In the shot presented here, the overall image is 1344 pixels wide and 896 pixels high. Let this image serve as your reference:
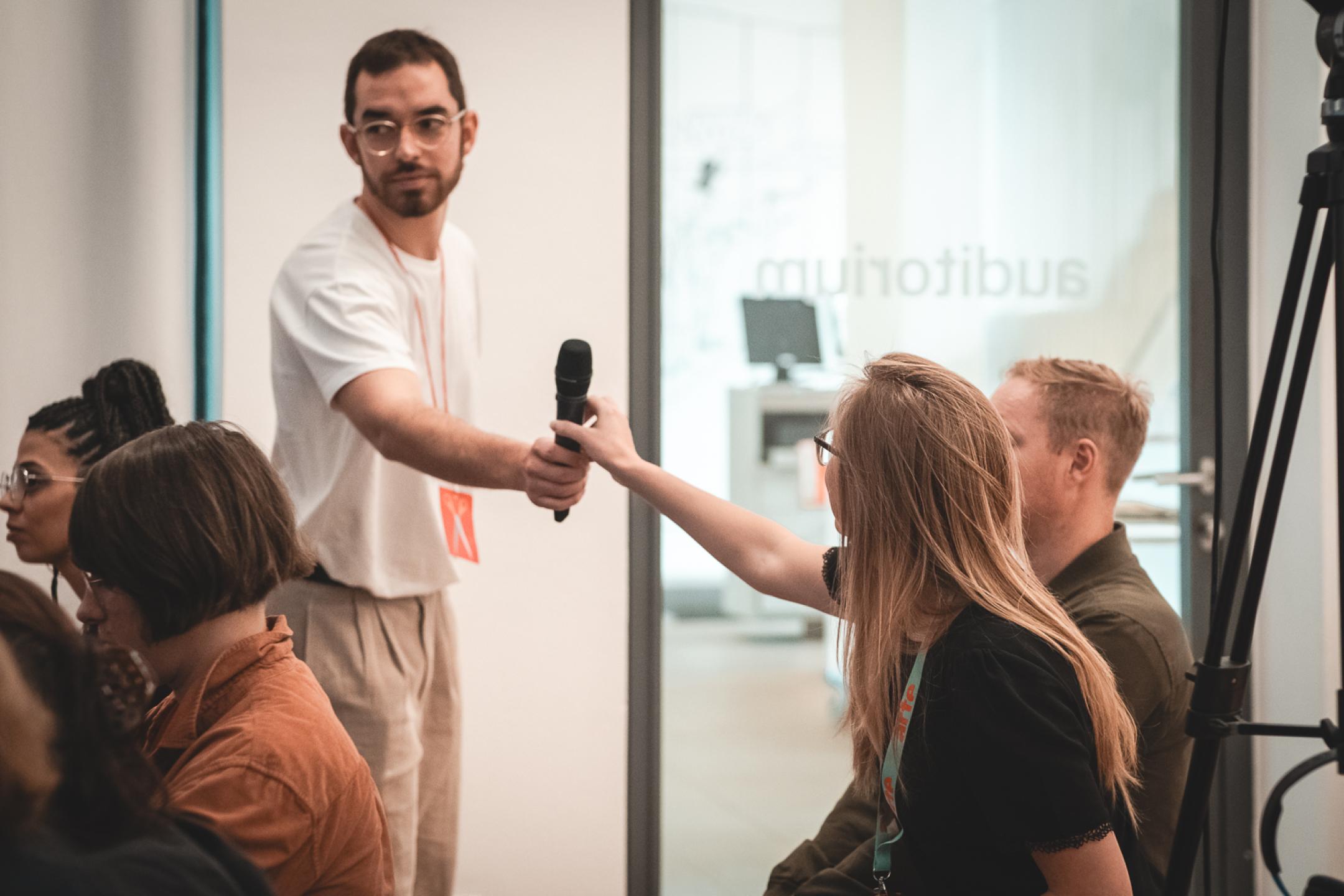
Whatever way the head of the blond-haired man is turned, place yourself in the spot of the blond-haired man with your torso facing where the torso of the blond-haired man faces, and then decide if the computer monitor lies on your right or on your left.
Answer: on your right

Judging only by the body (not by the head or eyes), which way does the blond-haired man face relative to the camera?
to the viewer's left

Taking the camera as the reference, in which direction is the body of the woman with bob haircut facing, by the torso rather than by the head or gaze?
to the viewer's left

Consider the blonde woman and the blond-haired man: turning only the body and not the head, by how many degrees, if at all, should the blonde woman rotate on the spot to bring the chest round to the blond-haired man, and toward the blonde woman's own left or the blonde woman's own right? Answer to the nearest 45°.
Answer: approximately 90° to the blonde woman's own right

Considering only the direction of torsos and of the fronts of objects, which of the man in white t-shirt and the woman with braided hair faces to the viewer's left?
the woman with braided hair

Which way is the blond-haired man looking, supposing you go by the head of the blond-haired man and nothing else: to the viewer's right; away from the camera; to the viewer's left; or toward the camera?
to the viewer's left

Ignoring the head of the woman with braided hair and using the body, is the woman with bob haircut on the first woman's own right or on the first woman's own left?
on the first woman's own left

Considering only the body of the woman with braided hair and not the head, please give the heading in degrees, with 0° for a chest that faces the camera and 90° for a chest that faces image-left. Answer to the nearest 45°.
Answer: approximately 90°

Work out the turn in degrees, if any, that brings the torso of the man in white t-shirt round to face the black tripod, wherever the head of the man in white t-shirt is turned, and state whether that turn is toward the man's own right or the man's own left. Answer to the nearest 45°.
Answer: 0° — they already face it

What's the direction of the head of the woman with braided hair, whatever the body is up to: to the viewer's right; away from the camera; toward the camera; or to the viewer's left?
to the viewer's left
